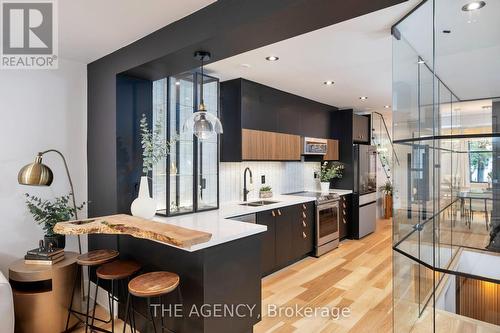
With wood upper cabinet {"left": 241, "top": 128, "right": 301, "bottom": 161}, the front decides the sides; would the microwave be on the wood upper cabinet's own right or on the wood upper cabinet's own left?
on the wood upper cabinet's own left

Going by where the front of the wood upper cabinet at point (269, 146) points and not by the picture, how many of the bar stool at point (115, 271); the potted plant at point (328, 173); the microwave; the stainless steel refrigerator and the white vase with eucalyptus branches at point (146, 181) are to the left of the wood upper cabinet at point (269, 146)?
3

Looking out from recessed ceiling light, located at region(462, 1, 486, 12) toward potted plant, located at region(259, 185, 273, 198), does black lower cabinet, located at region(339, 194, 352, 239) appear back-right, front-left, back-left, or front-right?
front-right

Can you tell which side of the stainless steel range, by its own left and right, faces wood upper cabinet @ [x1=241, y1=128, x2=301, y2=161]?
right

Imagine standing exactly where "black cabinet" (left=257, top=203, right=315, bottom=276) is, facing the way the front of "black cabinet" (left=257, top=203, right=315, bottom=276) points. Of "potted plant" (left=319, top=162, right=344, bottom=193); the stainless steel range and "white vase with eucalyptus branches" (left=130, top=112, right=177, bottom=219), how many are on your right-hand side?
1

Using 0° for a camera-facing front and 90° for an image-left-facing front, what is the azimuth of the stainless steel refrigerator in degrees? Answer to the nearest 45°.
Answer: approximately 315°

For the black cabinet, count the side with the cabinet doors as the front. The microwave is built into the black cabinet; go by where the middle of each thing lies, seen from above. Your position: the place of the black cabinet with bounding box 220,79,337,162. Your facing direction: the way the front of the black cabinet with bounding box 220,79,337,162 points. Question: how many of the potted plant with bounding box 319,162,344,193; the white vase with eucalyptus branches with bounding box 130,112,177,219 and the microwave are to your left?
2

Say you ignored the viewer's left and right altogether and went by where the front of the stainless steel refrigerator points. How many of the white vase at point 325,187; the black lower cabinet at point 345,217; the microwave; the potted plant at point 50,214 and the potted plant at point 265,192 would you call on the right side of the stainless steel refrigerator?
5

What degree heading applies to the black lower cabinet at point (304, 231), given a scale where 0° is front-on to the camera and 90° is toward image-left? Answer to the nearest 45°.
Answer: approximately 315°

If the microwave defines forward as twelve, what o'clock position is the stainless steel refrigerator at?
The stainless steel refrigerator is roughly at 9 o'clock from the microwave.

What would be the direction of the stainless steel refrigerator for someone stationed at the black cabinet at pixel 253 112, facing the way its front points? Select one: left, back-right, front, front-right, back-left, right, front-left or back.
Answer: left

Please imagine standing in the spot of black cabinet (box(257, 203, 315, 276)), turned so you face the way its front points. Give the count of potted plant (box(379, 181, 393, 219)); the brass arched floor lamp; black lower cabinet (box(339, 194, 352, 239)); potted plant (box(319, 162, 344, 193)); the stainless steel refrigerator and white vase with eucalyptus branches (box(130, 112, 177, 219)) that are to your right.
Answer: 2

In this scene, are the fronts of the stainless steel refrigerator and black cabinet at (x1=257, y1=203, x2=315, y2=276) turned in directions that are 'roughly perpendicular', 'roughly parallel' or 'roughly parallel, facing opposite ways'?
roughly parallel

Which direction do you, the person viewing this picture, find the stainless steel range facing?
facing the viewer and to the right of the viewer

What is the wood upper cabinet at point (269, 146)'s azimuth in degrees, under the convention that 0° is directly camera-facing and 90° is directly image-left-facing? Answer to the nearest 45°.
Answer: approximately 315°

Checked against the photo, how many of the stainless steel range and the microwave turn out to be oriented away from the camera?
0

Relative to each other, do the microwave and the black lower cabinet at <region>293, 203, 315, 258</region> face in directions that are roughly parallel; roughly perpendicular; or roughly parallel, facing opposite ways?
roughly parallel

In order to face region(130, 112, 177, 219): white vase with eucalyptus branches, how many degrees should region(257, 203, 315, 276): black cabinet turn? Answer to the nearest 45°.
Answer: approximately 90° to its right

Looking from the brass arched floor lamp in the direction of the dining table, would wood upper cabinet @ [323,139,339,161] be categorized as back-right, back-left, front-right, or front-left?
front-left

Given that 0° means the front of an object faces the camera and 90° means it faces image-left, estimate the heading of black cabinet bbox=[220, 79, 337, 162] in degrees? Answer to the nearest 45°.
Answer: approximately 315°

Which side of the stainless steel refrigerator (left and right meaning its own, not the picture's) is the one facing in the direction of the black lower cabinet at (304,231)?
right
